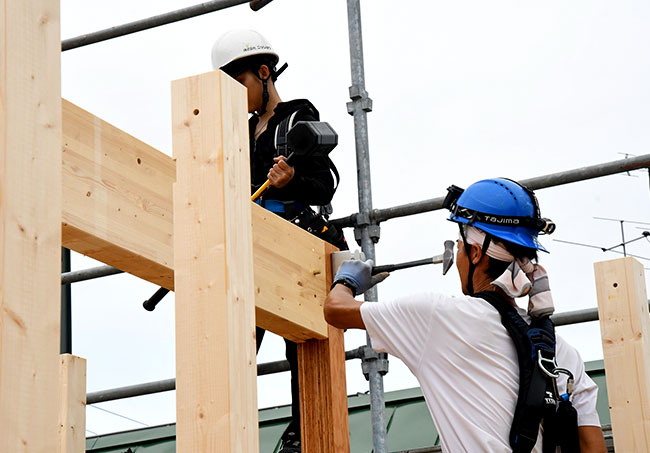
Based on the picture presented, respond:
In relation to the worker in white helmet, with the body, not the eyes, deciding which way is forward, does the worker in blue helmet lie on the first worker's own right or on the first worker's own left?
on the first worker's own left

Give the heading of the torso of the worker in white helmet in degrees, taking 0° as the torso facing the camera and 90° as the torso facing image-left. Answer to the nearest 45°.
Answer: approximately 45°

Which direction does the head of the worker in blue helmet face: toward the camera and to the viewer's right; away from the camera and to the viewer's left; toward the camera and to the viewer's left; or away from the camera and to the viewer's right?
away from the camera and to the viewer's left

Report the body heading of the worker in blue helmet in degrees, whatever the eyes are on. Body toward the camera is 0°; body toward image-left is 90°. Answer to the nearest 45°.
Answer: approximately 135°

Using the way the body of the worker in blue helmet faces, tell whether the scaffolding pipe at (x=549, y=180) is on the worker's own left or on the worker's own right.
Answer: on the worker's own right

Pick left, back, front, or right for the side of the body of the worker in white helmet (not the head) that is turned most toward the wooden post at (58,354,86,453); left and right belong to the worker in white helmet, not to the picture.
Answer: right

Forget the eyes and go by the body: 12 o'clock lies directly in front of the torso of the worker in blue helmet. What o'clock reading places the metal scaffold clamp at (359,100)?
The metal scaffold clamp is roughly at 1 o'clock from the worker in blue helmet.

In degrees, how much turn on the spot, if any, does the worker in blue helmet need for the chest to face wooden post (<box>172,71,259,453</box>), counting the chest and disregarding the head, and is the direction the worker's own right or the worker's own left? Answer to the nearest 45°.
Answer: approximately 90° to the worker's own left
